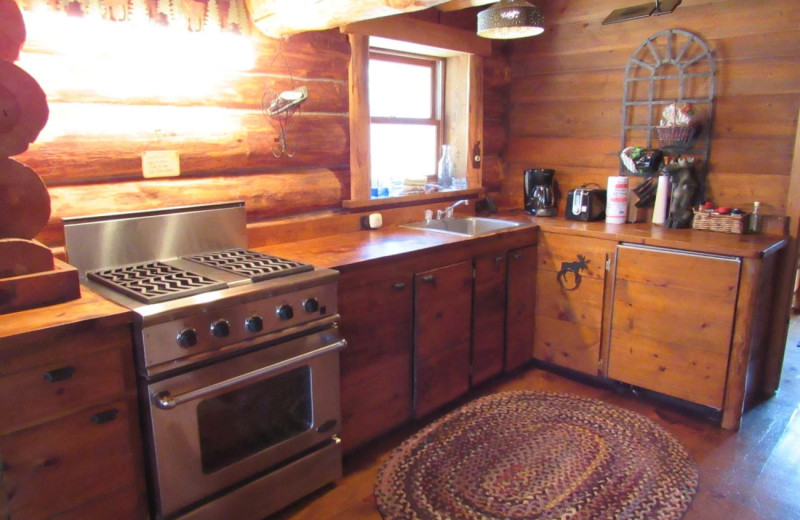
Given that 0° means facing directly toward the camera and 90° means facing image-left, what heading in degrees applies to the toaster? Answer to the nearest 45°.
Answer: approximately 45°

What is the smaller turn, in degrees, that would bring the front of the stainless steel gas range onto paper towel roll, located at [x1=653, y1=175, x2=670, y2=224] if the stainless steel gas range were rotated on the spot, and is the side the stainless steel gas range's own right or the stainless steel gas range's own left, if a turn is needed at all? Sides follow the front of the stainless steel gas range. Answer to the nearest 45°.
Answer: approximately 45° to the stainless steel gas range's own left

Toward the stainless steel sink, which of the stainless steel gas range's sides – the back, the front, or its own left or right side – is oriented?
left

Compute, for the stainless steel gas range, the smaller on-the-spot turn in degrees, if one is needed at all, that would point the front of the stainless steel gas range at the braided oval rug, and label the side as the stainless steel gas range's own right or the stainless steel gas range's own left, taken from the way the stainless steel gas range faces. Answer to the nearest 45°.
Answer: approximately 45° to the stainless steel gas range's own left

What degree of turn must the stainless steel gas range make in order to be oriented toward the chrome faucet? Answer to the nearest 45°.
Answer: approximately 90° to its left

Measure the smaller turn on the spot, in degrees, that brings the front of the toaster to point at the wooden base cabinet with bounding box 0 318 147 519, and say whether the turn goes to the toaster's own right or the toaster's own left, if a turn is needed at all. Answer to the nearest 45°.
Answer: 0° — it already faces it

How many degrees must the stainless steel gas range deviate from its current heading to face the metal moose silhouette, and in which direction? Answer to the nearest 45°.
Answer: approximately 45° to its left

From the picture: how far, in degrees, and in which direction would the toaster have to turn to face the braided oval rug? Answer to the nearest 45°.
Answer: approximately 45° to its left
